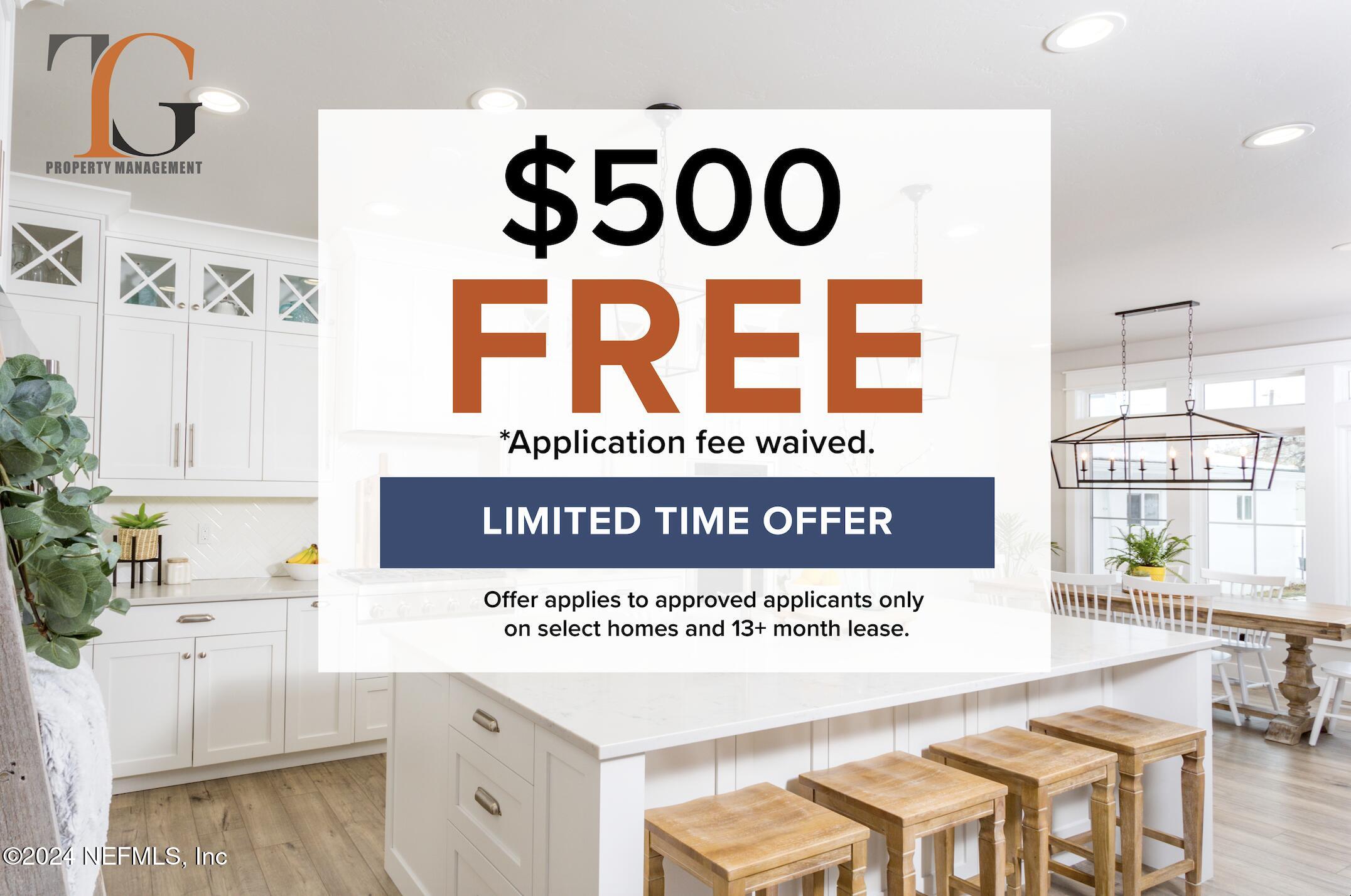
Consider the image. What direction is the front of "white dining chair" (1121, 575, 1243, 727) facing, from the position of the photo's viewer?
facing away from the viewer and to the right of the viewer

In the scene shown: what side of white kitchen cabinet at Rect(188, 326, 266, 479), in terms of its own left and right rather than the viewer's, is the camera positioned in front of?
front

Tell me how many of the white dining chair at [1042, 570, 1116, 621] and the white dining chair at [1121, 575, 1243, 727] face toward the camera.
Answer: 0

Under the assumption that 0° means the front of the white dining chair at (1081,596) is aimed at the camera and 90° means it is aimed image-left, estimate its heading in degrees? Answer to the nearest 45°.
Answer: approximately 225°

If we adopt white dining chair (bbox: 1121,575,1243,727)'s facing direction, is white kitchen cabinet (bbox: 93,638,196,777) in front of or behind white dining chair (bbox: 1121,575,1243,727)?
behind

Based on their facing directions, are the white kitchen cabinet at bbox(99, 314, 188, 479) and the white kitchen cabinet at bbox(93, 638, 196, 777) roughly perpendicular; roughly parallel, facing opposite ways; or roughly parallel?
roughly parallel

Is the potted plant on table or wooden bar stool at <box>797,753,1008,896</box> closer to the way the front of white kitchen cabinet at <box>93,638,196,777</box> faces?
the wooden bar stool

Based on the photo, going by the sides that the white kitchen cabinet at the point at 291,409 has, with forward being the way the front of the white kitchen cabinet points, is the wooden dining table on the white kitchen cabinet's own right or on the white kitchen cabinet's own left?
on the white kitchen cabinet's own left

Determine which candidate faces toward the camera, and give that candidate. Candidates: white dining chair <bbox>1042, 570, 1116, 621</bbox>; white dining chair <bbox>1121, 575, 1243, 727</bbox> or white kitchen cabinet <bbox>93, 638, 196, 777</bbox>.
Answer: the white kitchen cabinet

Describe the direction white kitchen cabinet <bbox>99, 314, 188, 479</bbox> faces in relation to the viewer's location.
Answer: facing the viewer

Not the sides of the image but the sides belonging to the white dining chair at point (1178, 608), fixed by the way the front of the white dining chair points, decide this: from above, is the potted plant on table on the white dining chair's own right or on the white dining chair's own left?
on the white dining chair's own left

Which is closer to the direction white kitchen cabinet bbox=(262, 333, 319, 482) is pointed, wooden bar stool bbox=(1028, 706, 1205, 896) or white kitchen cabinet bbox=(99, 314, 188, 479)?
the wooden bar stool
